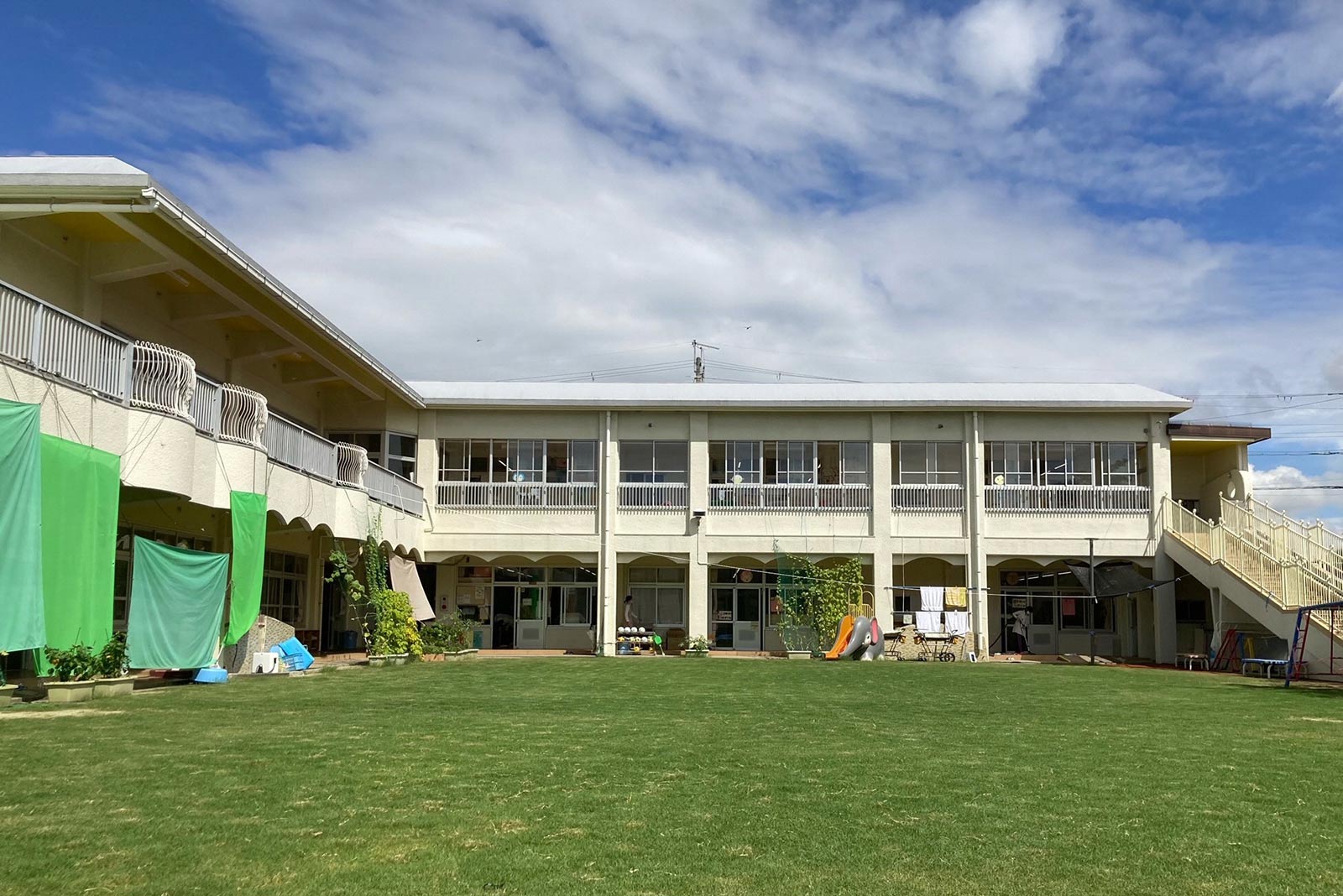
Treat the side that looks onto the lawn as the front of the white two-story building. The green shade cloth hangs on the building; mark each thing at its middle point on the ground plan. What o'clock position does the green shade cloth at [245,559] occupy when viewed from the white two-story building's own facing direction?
The green shade cloth is roughly at 1 o'clock from the white two-story building.

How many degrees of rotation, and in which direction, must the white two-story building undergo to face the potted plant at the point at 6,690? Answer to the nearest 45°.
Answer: approximately 45° to its right

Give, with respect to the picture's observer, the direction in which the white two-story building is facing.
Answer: facing the viewer

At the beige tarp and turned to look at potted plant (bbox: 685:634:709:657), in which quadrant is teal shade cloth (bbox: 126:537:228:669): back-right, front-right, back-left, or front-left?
back-right

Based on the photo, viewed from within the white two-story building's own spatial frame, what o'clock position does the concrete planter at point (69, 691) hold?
The concrete planter is roughly at 1 o'clock from the white two-story building.

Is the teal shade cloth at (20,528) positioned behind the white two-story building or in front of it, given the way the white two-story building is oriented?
in front

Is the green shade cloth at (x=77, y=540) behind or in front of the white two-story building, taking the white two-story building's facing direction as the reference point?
in front

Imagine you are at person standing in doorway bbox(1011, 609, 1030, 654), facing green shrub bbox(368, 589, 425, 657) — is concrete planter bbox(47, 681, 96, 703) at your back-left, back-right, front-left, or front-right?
front-left

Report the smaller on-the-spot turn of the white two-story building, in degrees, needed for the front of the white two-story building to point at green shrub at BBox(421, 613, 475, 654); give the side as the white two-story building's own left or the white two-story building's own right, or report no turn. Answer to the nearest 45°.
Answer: approximately 45° to the white two-story building's own right
